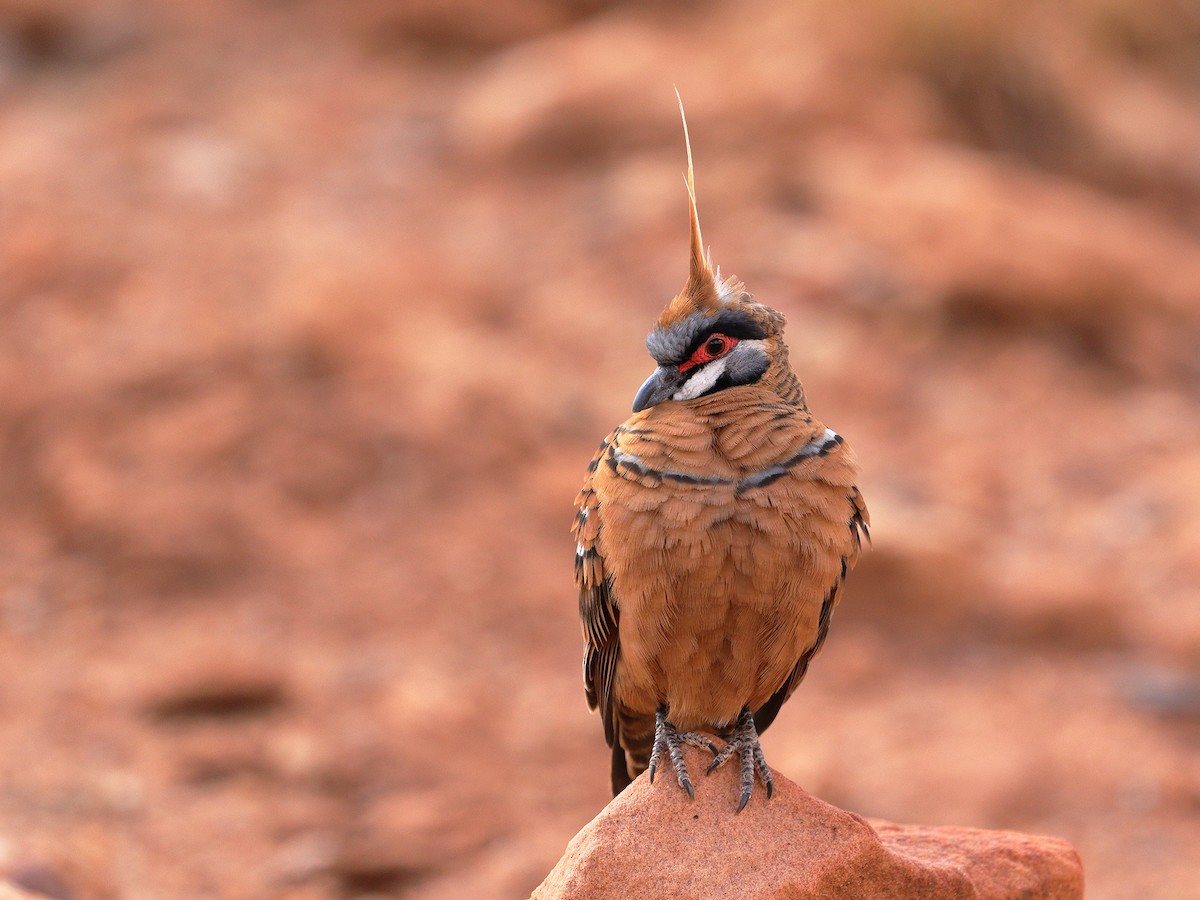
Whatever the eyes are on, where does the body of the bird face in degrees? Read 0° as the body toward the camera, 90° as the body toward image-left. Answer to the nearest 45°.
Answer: approximately 0°
